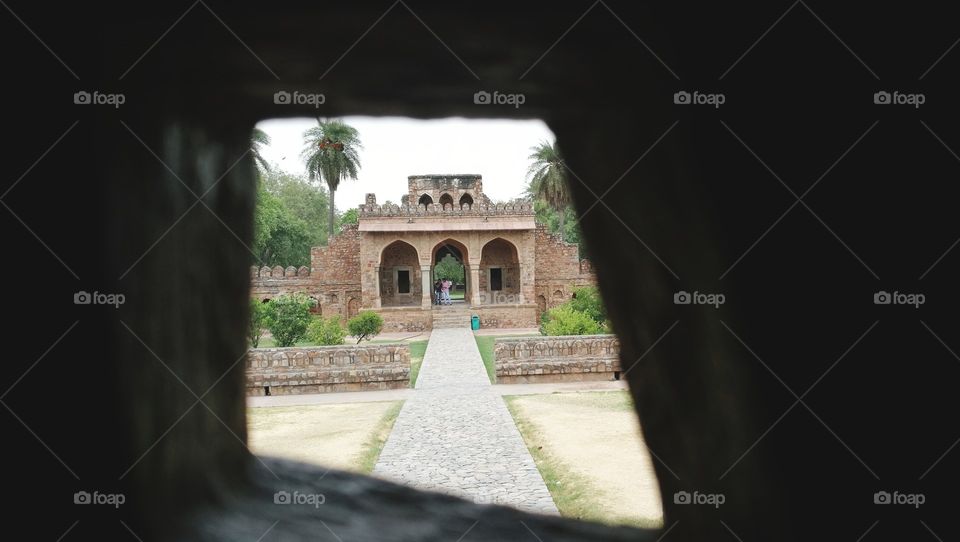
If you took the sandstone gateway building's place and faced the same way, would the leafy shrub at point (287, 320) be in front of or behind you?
in front

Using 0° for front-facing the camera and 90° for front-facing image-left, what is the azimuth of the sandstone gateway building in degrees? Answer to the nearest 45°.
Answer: approximately 0°

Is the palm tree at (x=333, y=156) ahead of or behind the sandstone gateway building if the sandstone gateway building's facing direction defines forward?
behind

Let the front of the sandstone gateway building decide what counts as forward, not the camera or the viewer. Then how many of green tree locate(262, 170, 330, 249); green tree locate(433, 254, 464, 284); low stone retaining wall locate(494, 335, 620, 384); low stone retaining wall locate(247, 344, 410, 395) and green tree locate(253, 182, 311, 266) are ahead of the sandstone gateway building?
2

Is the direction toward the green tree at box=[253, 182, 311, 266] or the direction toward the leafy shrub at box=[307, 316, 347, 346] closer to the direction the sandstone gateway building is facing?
the leafy shrub

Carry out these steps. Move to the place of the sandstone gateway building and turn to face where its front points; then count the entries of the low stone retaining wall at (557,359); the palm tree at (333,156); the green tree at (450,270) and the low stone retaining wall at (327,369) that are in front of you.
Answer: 2

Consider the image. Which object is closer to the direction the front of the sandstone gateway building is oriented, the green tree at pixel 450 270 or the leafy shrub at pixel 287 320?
the leafy shrub

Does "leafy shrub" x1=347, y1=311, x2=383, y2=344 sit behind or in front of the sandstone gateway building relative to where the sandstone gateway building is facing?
in front

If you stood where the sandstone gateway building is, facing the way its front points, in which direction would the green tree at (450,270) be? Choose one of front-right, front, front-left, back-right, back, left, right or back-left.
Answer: back

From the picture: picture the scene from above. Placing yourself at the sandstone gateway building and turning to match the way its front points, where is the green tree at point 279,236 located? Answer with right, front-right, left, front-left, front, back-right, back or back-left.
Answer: back-right

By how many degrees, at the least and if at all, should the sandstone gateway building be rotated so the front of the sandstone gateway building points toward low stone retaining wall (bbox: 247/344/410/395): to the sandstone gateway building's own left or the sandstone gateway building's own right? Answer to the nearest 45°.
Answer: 0° — it already faces it

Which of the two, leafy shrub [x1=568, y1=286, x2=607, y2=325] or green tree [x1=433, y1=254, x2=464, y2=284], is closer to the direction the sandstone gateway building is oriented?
the leafy shrub

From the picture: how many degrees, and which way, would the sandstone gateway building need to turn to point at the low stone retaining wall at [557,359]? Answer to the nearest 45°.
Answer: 0° — it already faces it
